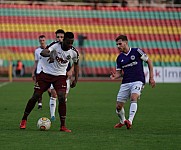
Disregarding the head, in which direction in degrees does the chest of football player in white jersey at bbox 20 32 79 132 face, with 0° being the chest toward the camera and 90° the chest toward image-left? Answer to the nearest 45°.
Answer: approximately 0°
